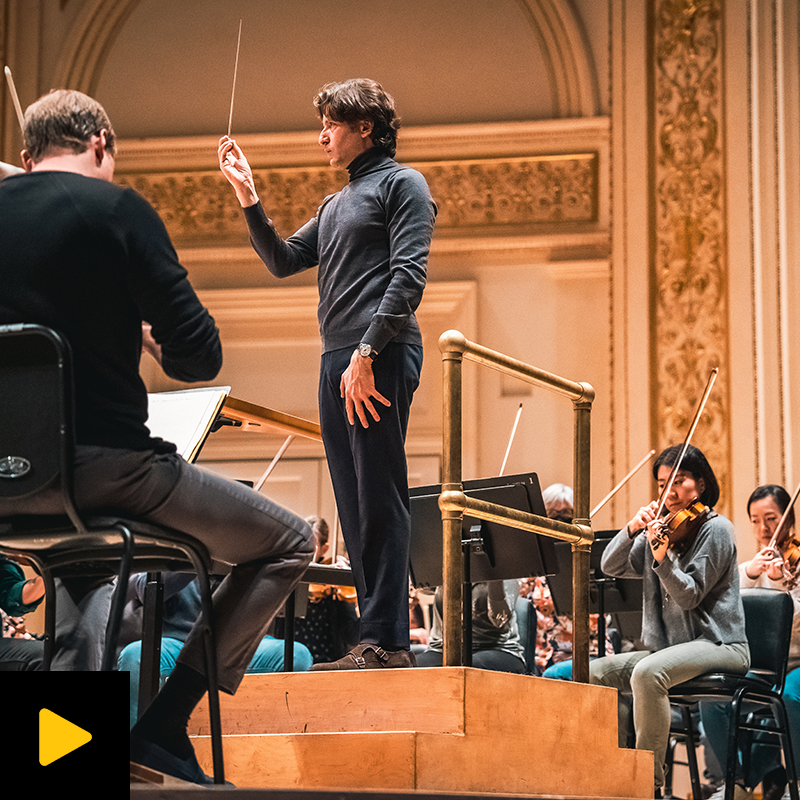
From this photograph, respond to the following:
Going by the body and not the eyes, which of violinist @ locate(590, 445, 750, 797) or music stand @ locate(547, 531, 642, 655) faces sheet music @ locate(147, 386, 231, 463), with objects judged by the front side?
the violinist

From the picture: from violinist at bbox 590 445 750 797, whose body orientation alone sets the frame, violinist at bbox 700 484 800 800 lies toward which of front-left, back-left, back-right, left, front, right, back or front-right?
back

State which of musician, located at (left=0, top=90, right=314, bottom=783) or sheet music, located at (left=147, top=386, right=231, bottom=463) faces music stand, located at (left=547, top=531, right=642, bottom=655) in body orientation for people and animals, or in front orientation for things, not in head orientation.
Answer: the musician

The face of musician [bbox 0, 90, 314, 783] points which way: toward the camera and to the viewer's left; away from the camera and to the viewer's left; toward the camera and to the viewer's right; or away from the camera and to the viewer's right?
away from the camera and to the viewer's right

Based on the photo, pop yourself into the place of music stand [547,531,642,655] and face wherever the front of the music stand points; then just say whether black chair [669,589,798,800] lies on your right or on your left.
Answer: on your right

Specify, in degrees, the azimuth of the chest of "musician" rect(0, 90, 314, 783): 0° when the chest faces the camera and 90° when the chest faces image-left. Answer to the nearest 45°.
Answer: approximately 225°

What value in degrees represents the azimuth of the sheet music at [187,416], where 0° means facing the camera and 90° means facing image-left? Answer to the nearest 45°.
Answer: approximately 0°

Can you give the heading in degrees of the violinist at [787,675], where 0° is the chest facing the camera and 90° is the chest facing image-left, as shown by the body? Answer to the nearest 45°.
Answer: approximately 45°

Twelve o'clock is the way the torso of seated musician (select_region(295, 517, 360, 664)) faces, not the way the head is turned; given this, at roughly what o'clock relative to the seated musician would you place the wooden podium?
The wooden podium is roughly at 12 o'clock from the seated musician.

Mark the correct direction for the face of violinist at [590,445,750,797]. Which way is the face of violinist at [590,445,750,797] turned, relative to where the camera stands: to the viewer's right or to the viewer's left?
to the viewer's left
